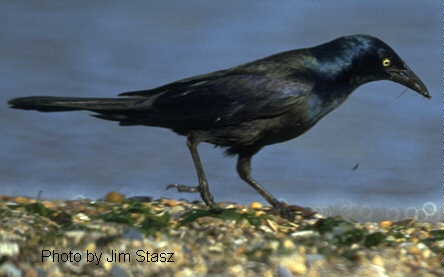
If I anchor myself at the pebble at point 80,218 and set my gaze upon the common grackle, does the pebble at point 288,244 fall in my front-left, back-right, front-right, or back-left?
front-right

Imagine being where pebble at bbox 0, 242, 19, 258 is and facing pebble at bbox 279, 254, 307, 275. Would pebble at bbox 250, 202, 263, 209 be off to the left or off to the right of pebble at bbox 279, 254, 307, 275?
left

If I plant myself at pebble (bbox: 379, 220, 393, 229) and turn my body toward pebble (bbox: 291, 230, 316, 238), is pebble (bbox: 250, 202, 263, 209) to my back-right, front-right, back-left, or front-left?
front-right

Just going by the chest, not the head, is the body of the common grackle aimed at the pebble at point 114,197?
no

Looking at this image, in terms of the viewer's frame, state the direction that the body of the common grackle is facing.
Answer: to the viewer's right

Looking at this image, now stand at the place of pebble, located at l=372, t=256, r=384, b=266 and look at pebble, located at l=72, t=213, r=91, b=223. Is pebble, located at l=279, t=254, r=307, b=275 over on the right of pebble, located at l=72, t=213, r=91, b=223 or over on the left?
left

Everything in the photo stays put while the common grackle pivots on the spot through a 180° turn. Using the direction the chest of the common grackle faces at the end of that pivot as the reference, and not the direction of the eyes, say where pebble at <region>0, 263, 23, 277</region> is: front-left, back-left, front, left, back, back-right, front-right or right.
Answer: front-left

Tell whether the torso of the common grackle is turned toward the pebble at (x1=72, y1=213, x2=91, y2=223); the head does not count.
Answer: no

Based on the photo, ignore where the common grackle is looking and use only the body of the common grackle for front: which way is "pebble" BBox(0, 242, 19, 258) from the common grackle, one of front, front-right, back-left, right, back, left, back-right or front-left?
back-right

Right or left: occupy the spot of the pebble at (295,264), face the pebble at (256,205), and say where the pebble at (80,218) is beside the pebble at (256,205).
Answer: left
